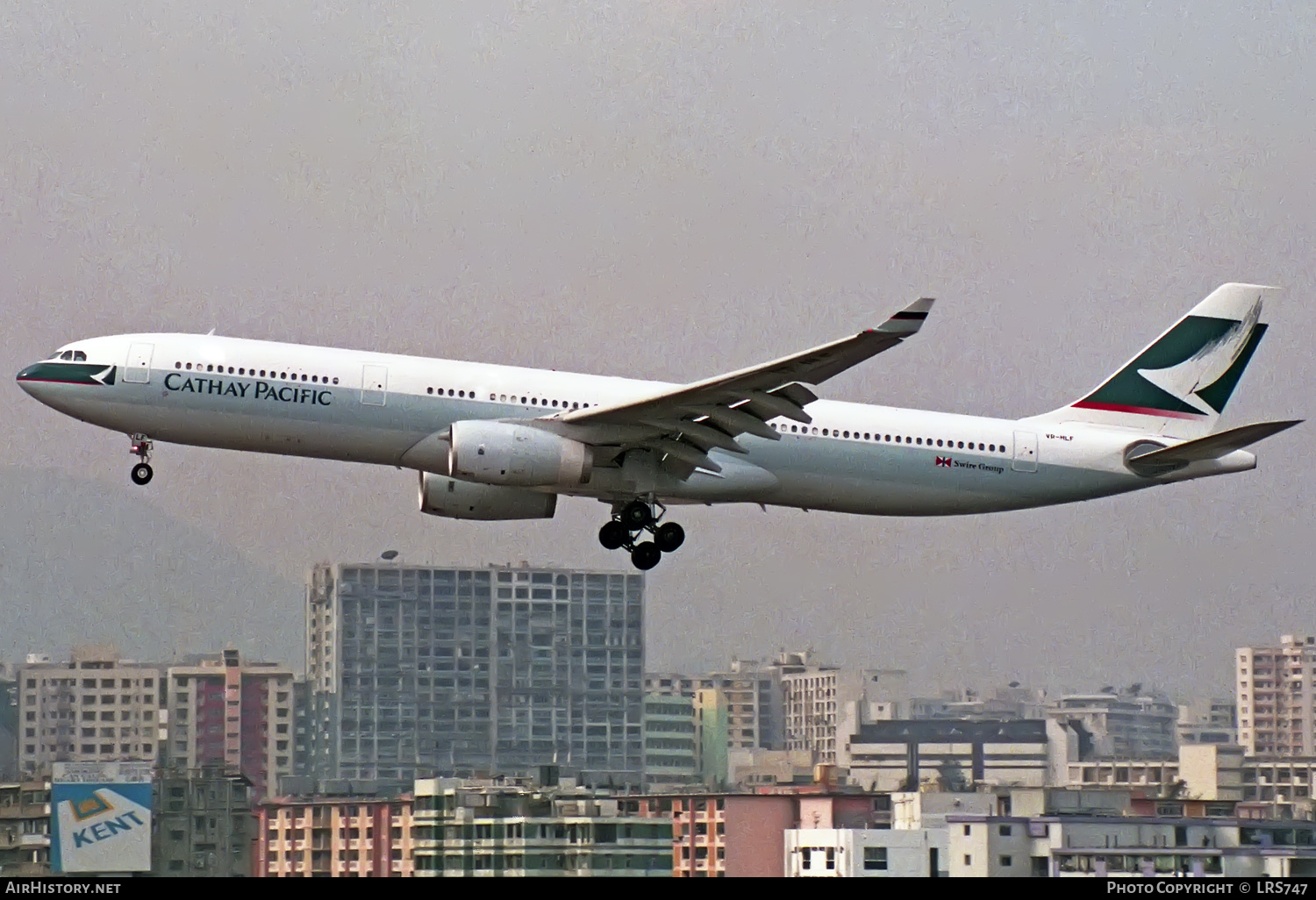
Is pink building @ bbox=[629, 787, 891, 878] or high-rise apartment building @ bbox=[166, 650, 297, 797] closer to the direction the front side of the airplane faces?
the high-rise apartment building

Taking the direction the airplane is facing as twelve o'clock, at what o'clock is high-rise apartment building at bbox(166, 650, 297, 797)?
The high-rise apartment building is roughly at 2 o'clock from the airplane.

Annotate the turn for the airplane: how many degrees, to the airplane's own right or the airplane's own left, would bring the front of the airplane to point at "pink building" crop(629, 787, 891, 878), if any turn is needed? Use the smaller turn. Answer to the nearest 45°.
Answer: approximately 90° to the airplane's own right

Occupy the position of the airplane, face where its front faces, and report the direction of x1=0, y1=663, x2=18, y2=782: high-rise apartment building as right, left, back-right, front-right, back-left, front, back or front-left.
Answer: front-right

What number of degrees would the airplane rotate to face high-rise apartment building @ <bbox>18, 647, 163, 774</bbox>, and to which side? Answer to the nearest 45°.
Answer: approximately 45° to its right

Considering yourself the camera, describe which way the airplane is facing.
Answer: facing to the left of the viewer
